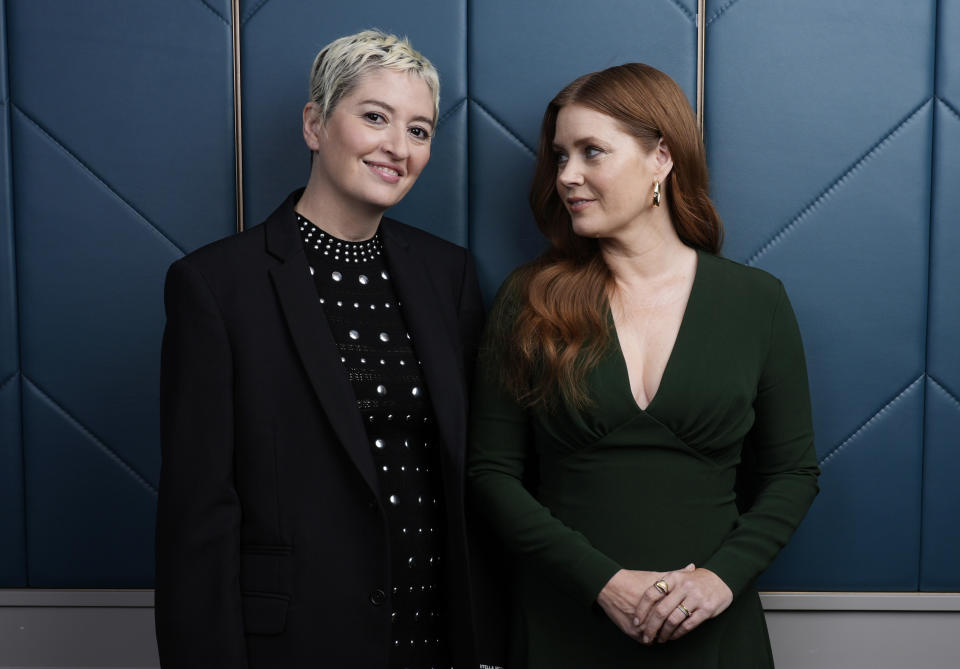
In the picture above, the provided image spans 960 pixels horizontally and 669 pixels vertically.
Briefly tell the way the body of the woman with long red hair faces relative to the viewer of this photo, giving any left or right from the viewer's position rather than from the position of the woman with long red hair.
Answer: facing the viewer

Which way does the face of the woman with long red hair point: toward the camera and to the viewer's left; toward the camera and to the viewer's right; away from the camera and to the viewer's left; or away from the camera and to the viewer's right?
toward the camera and to the viewer's left
